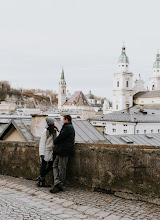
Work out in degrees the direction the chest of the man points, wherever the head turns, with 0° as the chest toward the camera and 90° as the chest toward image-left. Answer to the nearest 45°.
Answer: approximately 90°

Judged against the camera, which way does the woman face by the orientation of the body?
to the viewer's right

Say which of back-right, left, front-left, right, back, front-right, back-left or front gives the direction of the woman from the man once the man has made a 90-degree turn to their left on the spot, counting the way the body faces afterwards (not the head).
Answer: back-right
